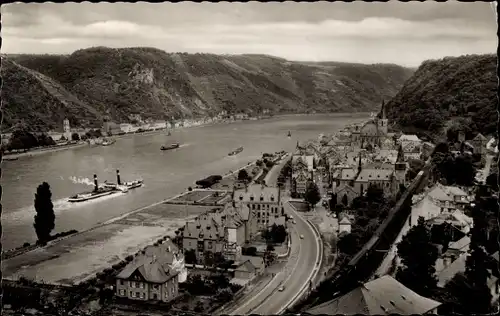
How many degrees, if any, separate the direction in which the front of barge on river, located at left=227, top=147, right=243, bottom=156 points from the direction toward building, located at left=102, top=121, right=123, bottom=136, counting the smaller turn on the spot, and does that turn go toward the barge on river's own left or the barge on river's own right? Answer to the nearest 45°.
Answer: approximately 90° to the barge on river's own right

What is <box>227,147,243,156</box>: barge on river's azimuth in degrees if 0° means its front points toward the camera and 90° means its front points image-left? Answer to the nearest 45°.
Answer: approximately 225°
